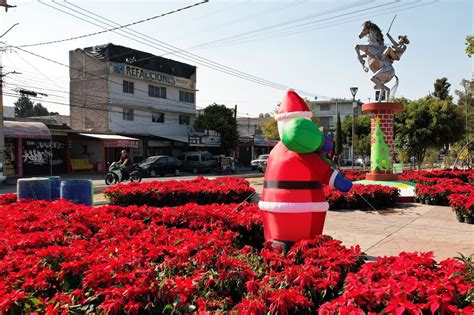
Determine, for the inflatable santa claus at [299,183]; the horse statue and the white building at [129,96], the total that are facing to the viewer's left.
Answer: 1

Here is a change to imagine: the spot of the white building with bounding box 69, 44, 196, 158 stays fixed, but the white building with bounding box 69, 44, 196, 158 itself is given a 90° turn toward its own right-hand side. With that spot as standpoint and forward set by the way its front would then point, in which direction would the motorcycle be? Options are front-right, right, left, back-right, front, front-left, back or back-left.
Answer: front-left

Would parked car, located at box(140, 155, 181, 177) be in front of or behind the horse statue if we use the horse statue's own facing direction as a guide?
in front

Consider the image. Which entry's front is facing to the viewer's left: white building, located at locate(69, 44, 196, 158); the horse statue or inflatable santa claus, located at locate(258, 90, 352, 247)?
the horse statue

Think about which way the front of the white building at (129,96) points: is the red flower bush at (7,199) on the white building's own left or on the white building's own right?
on the white building's own right

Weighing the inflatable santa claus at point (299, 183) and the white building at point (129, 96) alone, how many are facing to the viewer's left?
0

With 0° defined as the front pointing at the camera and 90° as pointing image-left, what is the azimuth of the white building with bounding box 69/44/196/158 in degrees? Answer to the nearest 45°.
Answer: approximately 315°

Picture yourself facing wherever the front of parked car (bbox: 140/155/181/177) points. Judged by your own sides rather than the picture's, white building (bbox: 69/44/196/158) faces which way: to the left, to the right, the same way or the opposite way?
to the left

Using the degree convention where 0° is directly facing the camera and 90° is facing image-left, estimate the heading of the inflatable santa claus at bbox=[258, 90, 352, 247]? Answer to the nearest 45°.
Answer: approximately 225°

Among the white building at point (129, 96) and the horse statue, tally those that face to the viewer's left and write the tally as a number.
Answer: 1

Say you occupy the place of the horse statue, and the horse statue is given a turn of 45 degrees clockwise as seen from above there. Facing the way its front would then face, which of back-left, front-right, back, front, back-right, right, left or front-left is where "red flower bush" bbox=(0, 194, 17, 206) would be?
left

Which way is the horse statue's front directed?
to the viewer's left

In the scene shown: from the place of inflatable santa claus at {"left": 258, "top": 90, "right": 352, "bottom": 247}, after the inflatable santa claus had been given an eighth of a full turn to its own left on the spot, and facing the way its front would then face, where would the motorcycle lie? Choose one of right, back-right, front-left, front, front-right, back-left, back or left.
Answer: front-left
